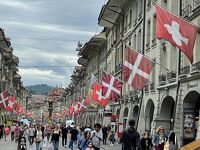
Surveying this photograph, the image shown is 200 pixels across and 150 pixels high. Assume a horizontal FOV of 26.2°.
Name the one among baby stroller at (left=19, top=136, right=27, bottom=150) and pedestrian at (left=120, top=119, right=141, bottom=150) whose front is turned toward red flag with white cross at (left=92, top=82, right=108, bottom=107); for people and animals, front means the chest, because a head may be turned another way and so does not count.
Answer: the pedestrian

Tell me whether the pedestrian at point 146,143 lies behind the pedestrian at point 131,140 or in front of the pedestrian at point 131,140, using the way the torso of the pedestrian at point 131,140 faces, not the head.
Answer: in front

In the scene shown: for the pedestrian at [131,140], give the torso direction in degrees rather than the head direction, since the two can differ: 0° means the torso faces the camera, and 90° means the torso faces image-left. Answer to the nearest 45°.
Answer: approximately 180°

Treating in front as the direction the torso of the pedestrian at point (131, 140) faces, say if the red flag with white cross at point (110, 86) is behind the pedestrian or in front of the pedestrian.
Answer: in front

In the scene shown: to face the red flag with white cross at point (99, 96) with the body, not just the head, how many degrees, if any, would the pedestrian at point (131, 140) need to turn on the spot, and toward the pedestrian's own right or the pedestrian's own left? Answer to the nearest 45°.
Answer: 0° — they already face it

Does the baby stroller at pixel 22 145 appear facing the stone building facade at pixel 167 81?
no

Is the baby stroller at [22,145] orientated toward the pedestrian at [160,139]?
no

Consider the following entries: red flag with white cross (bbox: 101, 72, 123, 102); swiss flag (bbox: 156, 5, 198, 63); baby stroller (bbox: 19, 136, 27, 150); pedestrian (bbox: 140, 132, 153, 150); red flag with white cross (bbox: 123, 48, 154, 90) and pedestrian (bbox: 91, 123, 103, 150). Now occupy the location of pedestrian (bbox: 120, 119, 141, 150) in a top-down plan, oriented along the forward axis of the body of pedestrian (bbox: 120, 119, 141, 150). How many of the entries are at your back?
0

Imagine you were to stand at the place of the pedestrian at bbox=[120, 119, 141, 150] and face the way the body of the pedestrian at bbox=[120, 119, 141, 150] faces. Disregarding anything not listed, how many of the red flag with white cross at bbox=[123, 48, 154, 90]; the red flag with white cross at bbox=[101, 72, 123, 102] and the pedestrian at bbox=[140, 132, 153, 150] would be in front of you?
3

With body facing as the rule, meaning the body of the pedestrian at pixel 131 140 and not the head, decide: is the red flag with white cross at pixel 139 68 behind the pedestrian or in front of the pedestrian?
in front
